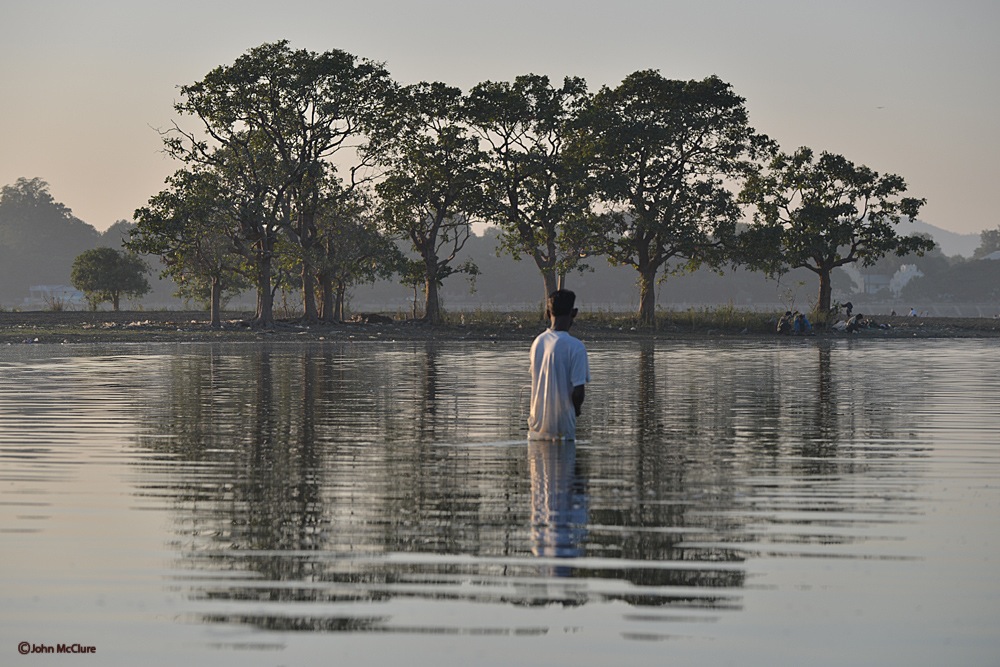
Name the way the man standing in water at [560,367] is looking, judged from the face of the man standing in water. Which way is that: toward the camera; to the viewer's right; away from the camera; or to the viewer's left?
away from the camera

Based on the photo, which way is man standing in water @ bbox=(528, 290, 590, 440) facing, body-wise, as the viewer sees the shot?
away from the camera
